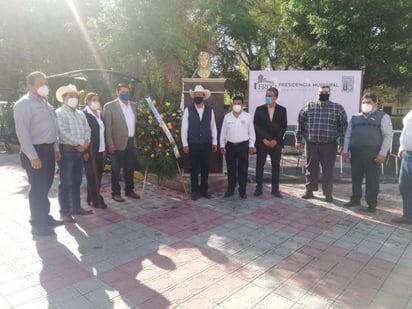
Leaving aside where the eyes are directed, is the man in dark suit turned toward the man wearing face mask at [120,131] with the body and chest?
no

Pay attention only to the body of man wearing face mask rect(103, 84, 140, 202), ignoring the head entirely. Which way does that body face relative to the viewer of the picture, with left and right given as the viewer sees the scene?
facing the viewer and to the right of the viewer

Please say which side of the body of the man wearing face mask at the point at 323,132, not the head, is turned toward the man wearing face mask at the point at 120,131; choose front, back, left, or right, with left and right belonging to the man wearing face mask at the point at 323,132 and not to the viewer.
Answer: right

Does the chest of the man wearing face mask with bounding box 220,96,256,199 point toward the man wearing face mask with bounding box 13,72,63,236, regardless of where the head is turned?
no

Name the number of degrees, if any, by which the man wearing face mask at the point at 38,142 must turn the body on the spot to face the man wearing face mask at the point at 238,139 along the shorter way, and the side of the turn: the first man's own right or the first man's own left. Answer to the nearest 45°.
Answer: approximately 45° to the first man's own left

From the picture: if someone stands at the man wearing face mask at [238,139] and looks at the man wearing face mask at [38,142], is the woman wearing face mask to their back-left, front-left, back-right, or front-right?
front-right

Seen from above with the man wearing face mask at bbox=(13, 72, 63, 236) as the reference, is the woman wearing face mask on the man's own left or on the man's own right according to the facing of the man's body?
on the man's own left

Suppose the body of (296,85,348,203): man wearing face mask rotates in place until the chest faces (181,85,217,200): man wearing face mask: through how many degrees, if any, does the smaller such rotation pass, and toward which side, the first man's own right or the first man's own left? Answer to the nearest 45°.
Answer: approximately 90° to the first man's own right

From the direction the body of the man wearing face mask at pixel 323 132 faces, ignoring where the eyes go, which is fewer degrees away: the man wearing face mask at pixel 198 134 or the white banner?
the man wearing face mask

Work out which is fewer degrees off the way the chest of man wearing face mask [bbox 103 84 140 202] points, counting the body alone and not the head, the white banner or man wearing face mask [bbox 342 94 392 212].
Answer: the man wearing face mask

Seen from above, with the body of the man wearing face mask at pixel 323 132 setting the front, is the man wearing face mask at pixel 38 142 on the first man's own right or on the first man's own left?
on the first man's own right

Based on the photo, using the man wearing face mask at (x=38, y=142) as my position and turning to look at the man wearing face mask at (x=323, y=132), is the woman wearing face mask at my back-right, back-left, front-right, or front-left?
front-left

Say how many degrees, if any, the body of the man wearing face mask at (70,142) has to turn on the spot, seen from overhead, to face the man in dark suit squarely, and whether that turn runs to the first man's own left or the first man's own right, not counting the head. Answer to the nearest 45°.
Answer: approximately 45° to the first man's own left

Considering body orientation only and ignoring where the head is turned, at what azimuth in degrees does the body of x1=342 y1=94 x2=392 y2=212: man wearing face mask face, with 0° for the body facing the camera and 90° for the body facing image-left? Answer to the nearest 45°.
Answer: approximately 45°

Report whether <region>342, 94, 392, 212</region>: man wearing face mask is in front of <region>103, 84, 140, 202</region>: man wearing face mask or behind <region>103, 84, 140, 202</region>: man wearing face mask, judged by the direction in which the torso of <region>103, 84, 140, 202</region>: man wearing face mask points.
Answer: in front

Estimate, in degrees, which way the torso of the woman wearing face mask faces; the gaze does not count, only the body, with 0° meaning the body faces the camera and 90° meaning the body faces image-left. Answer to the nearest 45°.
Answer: approximately 315°

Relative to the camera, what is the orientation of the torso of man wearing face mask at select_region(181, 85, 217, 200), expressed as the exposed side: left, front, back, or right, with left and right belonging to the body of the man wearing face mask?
front

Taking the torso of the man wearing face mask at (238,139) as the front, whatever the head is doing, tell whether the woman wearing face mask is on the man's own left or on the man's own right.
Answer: on the man's own right

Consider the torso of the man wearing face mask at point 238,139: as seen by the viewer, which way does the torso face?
toward the camera

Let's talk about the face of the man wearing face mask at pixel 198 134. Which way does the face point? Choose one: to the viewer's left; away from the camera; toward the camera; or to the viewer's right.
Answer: toward the camera
